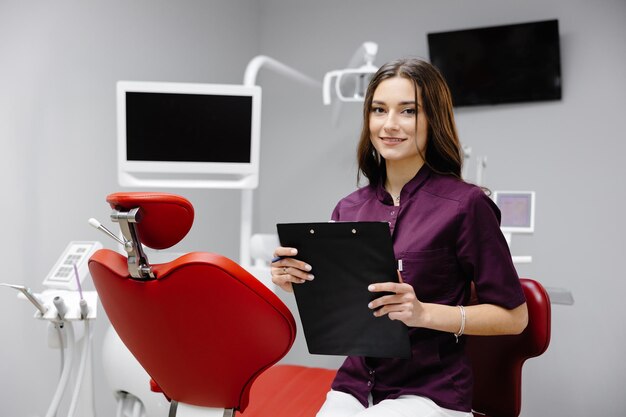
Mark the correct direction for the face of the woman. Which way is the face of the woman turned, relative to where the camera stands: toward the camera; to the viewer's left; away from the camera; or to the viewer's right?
toward the camera

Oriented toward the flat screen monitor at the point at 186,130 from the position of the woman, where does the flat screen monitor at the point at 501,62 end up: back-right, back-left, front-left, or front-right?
front-right

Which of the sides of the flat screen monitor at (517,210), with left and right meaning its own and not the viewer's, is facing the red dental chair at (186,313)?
front

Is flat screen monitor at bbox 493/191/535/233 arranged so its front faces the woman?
yes

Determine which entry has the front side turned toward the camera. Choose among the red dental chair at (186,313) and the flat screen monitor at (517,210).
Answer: the flat screen monitor

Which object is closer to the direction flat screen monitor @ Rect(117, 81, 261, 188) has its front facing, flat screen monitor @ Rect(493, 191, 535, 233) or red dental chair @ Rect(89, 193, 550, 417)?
the red dental chair

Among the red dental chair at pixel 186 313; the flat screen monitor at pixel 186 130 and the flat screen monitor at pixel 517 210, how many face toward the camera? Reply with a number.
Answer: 2

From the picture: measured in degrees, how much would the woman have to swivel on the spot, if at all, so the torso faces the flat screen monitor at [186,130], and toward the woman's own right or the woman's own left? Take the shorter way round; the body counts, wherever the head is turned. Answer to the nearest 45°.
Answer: approximately 90° to the woman's own right

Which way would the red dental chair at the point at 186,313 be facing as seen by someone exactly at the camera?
facing away from the viewer and to the right of the viewer

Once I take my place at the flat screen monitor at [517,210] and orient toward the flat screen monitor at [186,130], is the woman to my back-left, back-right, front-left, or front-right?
front-left

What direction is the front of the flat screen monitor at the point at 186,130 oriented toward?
toward the camera

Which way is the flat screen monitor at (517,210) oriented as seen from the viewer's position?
toward the camera

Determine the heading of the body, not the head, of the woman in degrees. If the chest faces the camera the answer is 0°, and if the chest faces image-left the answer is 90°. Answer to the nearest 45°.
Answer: approximately 45°

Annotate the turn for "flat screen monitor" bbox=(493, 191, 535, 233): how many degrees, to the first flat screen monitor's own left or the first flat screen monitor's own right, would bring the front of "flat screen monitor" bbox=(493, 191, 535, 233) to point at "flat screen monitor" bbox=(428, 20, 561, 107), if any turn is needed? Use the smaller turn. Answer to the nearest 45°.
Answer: approximately 180°

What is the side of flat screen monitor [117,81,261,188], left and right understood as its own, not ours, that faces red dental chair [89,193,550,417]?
front
